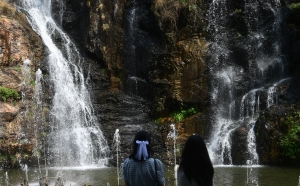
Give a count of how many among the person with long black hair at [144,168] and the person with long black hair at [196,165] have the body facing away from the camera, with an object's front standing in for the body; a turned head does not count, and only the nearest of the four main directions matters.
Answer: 2

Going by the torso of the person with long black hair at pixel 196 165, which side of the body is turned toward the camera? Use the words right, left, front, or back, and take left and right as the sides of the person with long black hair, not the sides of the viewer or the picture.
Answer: back

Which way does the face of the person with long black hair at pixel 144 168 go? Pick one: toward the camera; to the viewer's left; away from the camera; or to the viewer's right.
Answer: away from the camera

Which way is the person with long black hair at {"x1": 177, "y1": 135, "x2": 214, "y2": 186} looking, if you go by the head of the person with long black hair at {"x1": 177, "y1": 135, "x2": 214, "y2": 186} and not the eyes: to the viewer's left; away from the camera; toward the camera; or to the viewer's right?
away from the camera

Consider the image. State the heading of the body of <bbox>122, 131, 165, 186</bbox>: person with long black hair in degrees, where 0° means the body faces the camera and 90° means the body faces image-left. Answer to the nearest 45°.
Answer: approximately 180°

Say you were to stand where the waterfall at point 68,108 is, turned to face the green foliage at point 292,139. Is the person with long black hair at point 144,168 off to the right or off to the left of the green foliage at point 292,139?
right

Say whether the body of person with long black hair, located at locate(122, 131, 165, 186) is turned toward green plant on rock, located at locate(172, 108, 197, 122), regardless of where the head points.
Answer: yes
